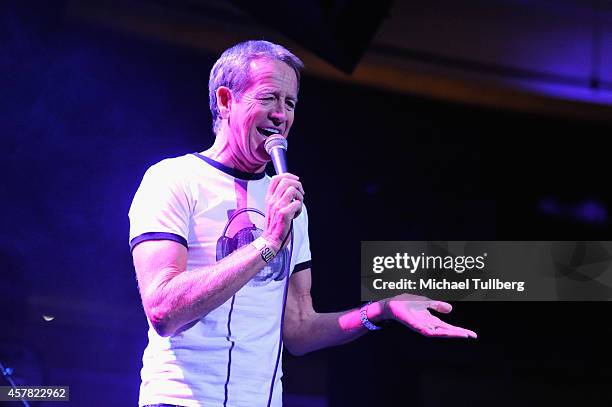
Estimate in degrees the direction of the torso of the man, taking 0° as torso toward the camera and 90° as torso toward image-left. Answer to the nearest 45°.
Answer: approximately 315°
